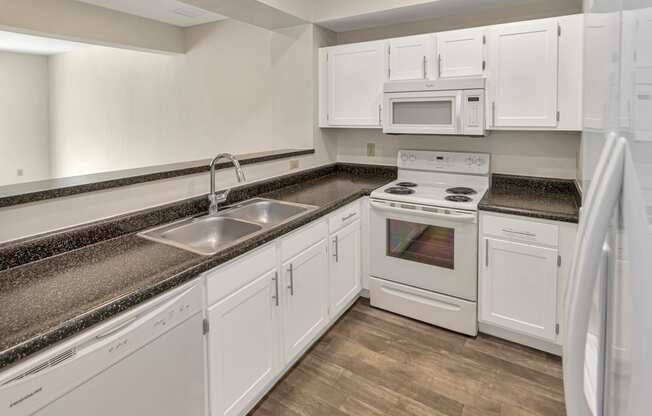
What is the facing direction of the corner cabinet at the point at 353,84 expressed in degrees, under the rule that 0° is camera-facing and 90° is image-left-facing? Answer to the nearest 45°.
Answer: approximately 45°

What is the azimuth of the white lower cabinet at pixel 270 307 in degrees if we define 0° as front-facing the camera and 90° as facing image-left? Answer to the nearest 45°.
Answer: approximately 315°

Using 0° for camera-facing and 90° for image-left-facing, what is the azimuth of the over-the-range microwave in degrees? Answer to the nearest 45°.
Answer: approximately 0°

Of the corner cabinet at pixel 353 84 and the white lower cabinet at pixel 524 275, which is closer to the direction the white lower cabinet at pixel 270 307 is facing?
the white lower cabinet

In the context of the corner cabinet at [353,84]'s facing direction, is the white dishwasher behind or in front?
in front

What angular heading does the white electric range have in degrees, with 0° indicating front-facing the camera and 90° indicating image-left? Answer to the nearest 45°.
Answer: approximately 0°

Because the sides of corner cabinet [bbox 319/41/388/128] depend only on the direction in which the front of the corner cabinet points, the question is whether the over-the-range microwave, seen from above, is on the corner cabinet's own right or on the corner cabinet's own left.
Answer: on the corner cabinet's own left

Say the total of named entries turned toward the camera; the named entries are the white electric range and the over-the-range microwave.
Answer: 2
